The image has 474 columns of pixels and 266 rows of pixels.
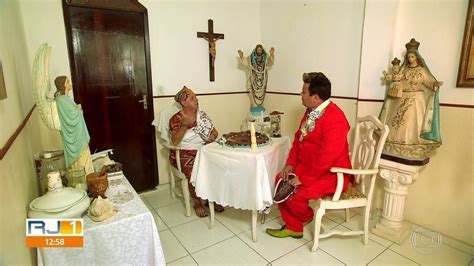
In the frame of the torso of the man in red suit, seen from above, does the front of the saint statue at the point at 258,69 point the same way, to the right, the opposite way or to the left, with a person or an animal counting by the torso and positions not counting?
to the left

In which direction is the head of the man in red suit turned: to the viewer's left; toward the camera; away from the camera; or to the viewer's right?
to the viewer's left

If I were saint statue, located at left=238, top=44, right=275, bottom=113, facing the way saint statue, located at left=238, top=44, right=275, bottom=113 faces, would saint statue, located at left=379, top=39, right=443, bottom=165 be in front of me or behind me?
in front

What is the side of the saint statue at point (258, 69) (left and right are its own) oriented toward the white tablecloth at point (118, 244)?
front

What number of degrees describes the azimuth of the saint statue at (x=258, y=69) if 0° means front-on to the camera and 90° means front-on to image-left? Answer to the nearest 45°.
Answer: approximately 0°

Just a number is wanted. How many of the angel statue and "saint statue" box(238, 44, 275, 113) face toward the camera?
1

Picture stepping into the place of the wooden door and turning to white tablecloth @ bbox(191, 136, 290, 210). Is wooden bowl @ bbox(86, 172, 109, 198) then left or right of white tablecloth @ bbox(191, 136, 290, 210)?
right

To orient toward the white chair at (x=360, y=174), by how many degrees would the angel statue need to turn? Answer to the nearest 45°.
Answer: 0° — it already faces it

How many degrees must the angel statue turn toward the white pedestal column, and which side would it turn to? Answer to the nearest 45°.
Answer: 0° — it already faces it

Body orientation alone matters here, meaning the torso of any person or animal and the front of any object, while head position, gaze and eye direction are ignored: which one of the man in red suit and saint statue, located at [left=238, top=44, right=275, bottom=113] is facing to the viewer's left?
the man in red suit

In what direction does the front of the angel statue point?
to the viewer's right

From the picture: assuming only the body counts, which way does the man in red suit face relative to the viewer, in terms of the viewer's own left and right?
facing to the left of the viewer

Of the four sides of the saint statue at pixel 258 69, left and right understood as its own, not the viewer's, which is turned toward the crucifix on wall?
right
